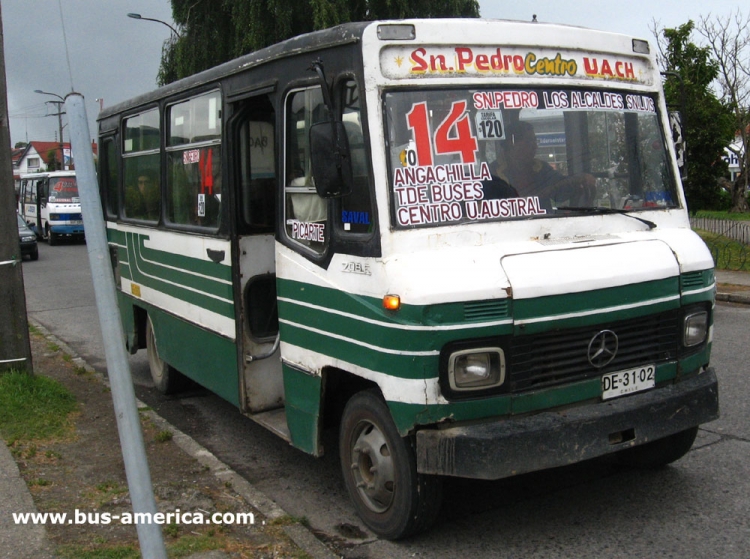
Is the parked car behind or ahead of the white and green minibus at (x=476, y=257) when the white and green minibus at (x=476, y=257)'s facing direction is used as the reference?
behind

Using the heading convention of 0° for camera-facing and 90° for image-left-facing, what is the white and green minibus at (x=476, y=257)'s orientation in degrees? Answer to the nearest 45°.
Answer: approximately 315°

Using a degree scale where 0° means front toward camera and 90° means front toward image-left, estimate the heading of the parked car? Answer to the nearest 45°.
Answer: approximately 315°

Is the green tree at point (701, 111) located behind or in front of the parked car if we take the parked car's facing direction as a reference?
in front

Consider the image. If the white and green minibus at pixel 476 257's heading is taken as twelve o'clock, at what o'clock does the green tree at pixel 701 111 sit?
The green tree is roughly at 8 o'clock from the white and green minibus.

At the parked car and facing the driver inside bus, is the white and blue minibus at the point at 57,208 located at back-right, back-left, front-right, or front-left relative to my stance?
back-left

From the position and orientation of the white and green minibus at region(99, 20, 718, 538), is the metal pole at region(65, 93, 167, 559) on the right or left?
on its right

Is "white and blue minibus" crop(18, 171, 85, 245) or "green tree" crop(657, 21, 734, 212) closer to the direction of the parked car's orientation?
the green tree

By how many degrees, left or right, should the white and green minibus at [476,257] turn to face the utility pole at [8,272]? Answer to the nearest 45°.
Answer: approximately 180°
